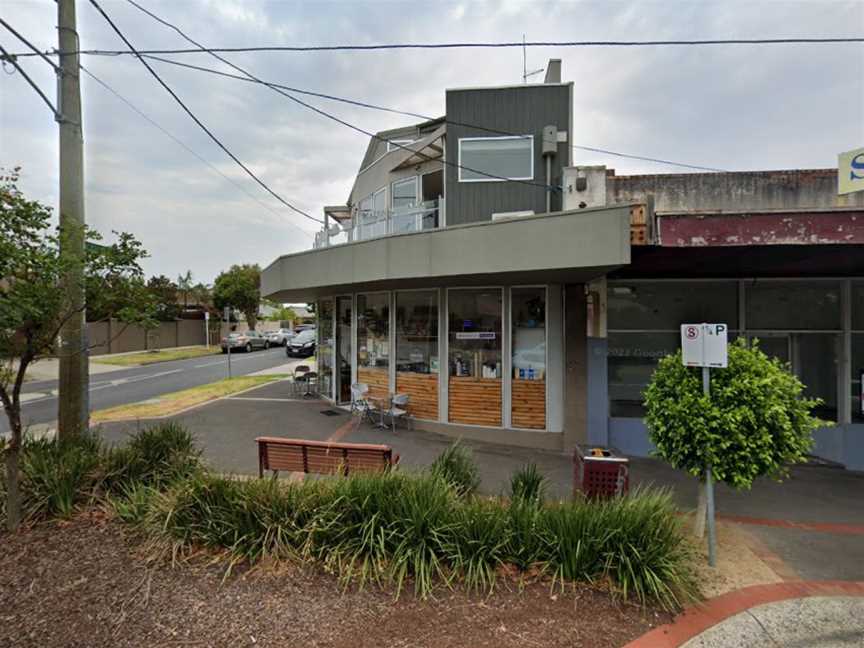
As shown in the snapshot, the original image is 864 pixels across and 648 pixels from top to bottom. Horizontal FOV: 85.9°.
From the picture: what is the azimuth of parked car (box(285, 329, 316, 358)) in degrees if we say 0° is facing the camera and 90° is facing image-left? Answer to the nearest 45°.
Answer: approximately 45°

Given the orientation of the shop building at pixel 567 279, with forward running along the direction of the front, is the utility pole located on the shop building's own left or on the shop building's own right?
on the shop building's own right

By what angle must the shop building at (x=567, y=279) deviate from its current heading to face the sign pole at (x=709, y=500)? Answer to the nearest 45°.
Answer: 0° — it already faces it

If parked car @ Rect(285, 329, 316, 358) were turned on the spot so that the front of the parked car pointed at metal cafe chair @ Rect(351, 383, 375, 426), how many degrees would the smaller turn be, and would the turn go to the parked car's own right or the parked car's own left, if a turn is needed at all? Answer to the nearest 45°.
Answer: approximately 45° to the parked car's own left

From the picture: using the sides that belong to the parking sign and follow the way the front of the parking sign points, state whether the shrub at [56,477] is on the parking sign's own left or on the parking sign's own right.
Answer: on the parking sign's own right

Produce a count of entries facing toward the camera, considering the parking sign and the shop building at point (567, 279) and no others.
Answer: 2

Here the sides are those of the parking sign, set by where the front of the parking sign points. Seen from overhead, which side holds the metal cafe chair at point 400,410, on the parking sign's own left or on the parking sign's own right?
on the parking sign's own right

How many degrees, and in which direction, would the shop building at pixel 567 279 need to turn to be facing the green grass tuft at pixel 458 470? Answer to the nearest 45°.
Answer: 0° — it already faces it
